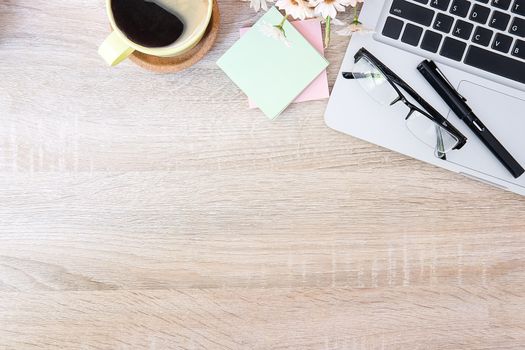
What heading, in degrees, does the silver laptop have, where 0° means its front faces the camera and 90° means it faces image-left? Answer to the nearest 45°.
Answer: approximately 0°
